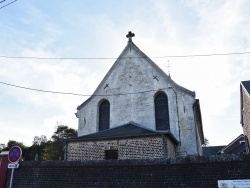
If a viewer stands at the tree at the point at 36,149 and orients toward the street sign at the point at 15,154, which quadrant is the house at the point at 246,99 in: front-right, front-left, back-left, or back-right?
front-left

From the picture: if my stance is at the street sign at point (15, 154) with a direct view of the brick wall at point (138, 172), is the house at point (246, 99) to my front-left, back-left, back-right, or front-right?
front-left

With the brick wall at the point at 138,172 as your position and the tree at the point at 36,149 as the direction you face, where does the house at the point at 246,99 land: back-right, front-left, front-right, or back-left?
front-right
